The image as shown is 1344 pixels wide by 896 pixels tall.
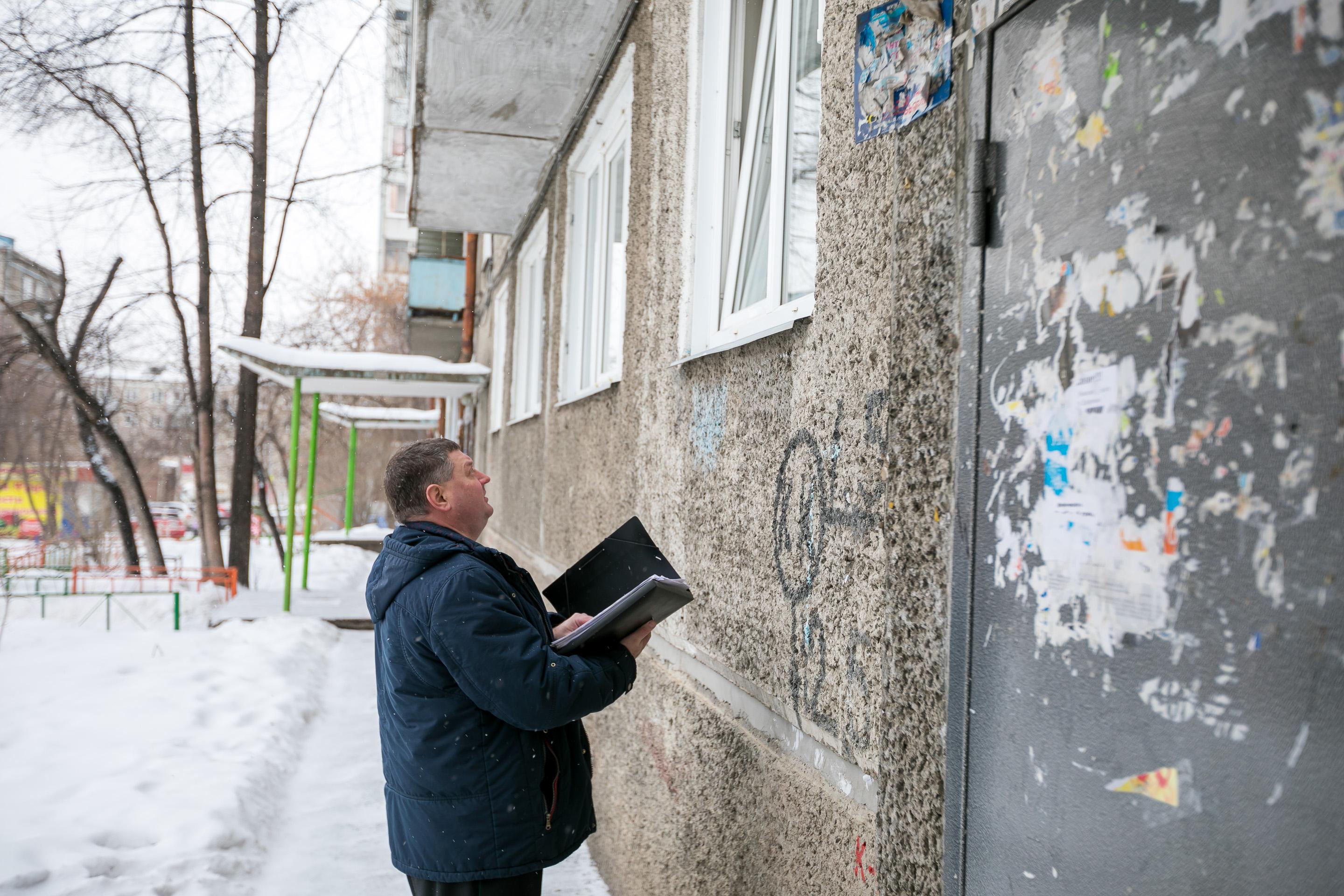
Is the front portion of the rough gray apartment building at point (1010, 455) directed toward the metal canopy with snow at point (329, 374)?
no

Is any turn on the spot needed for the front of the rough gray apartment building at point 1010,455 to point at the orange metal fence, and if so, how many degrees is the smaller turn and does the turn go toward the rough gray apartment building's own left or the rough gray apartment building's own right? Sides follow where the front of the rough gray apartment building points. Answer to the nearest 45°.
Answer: approximately 90° to the rough gray apartment building's own right

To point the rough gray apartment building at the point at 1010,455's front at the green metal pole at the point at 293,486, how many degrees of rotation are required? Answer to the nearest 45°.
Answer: approximately 90° to its right

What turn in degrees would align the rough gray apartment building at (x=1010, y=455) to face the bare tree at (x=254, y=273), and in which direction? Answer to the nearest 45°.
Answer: approximately 90° to its right

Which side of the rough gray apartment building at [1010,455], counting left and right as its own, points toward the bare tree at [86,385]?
right

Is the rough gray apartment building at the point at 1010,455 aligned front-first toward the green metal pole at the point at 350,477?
no

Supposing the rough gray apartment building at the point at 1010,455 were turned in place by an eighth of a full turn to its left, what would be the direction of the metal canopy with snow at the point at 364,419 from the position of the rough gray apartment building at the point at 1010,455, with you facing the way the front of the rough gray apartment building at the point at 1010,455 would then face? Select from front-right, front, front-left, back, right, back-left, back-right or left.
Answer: back-right

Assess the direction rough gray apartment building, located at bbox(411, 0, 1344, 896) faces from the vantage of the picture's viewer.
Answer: facing the viewer and to the left of the viewer

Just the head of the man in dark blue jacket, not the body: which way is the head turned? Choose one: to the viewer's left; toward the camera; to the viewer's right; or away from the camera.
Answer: to the viewer's right
